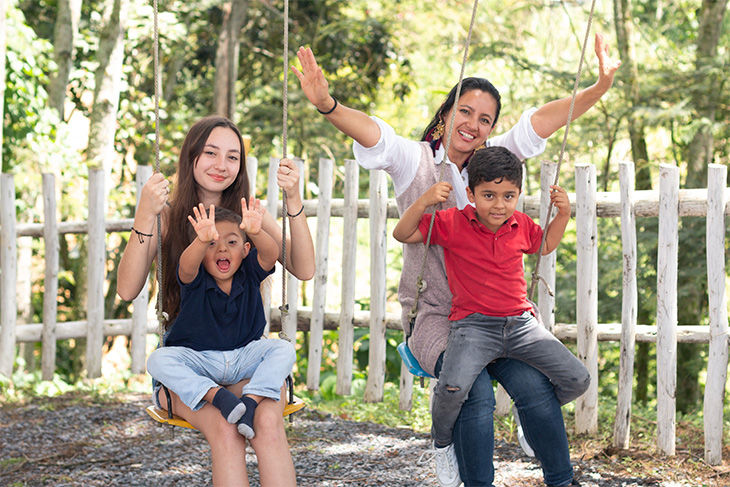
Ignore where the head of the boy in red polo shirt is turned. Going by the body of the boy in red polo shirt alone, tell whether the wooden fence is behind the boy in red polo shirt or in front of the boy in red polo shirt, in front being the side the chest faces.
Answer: behind

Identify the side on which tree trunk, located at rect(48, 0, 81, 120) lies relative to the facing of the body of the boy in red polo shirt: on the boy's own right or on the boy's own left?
on the boy's own right

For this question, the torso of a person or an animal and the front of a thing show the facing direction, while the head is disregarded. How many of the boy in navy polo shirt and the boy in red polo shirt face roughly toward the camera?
2

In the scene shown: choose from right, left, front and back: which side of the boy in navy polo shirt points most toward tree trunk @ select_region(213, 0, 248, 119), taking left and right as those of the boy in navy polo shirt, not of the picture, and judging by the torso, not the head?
back

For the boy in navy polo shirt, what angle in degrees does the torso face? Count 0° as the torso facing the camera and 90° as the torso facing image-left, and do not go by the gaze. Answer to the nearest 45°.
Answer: approximately 0°

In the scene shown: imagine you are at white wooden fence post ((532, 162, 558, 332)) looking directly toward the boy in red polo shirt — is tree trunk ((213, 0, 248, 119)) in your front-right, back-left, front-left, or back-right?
back-right

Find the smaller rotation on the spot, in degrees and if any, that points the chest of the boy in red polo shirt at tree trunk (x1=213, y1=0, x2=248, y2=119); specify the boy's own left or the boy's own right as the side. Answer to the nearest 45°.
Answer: approximately 135° to the boy's own right
